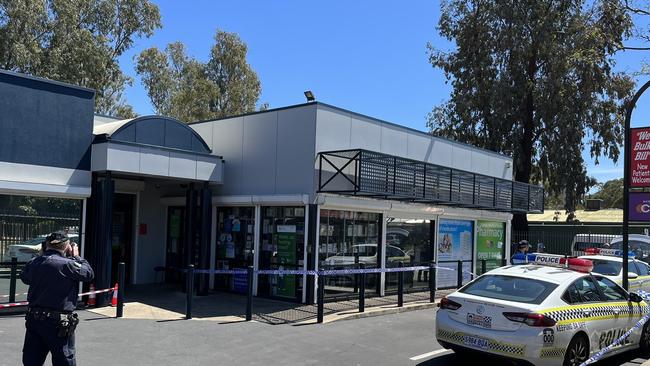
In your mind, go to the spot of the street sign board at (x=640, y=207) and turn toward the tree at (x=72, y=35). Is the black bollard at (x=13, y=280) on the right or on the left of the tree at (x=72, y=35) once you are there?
left

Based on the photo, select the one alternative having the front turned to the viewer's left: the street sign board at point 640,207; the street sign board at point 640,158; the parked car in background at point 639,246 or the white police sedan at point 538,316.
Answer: the parked car in background

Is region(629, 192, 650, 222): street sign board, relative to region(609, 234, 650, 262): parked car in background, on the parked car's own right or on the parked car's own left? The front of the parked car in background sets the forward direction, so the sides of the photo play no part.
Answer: on the parked car's own left

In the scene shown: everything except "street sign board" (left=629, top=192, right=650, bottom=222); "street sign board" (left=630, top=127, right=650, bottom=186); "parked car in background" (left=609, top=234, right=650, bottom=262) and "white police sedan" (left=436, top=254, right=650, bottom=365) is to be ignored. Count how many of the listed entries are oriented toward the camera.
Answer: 2

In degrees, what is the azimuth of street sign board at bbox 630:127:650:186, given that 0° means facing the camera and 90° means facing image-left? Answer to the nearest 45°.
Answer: approximately 0°

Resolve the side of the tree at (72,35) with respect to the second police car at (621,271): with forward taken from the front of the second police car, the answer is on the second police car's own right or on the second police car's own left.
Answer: on the second police car's own right

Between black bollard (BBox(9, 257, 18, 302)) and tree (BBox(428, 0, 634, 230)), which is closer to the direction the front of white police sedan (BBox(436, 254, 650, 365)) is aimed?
the tree

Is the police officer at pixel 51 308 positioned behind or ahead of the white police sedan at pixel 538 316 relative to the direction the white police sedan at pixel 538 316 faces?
behind

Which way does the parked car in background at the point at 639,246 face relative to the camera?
to the viewer's left

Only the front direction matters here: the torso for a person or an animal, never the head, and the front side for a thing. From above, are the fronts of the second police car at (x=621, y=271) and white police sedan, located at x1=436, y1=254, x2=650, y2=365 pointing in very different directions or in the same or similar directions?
very different directions

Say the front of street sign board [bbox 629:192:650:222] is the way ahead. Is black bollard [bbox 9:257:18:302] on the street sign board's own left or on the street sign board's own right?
on the street sign board's own right
